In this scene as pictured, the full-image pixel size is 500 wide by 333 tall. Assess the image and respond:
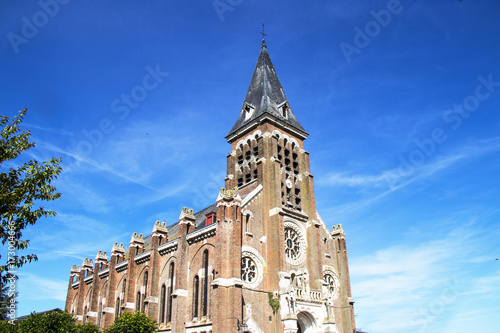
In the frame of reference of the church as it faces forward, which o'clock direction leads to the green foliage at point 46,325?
The green foliage is roughly at 4 o'clock from the church.

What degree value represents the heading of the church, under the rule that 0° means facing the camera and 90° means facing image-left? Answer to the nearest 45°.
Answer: approximately 315°
